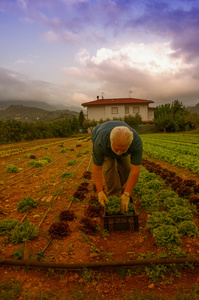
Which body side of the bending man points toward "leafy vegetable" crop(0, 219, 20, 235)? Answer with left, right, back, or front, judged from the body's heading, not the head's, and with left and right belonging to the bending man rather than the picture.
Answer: right

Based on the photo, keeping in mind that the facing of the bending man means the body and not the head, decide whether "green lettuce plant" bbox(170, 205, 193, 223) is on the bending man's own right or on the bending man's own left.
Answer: on the bending man's own left

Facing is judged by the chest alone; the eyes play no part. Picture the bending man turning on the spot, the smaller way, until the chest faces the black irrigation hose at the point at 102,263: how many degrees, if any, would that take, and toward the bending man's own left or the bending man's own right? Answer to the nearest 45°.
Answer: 0° — they already face it

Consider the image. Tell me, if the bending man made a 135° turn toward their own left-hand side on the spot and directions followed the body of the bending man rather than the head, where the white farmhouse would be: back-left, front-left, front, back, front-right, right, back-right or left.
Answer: front-left

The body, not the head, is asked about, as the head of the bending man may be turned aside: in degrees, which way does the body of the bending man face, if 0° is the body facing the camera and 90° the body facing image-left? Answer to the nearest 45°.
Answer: approximately 0°

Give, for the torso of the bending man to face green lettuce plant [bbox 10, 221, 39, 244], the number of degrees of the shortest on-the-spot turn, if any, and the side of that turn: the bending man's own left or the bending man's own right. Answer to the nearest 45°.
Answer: approximately 90° to the bending man's own right

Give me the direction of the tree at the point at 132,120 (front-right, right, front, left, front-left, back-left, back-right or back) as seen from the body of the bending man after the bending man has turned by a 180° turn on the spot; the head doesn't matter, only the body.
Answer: front

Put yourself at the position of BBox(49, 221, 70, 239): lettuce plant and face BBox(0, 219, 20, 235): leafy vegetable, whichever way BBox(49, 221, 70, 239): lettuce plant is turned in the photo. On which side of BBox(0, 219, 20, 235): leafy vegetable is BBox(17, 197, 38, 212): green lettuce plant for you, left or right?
right

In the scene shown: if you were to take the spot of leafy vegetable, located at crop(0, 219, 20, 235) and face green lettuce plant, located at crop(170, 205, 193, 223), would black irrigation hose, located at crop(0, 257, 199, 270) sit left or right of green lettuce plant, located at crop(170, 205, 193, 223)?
right

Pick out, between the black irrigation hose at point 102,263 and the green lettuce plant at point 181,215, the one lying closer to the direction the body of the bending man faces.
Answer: the black irrigation hose
